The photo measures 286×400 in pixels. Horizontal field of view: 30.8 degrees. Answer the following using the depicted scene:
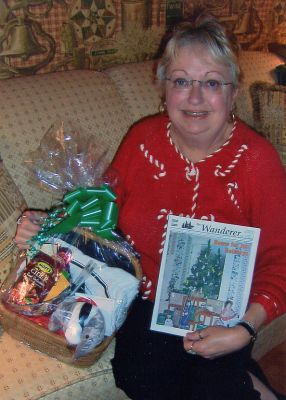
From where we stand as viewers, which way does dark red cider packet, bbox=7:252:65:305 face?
facing the viewer

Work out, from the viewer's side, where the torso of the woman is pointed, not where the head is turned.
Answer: toward the camera

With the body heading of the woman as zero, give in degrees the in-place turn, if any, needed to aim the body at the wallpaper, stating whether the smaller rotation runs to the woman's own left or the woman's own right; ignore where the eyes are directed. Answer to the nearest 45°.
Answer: approximately 135° to the woman's own right

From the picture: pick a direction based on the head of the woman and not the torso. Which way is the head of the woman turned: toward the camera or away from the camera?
toward the camera

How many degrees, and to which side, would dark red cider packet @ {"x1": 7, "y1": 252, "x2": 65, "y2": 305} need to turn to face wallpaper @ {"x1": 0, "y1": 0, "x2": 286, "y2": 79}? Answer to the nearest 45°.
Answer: approximately 180°
